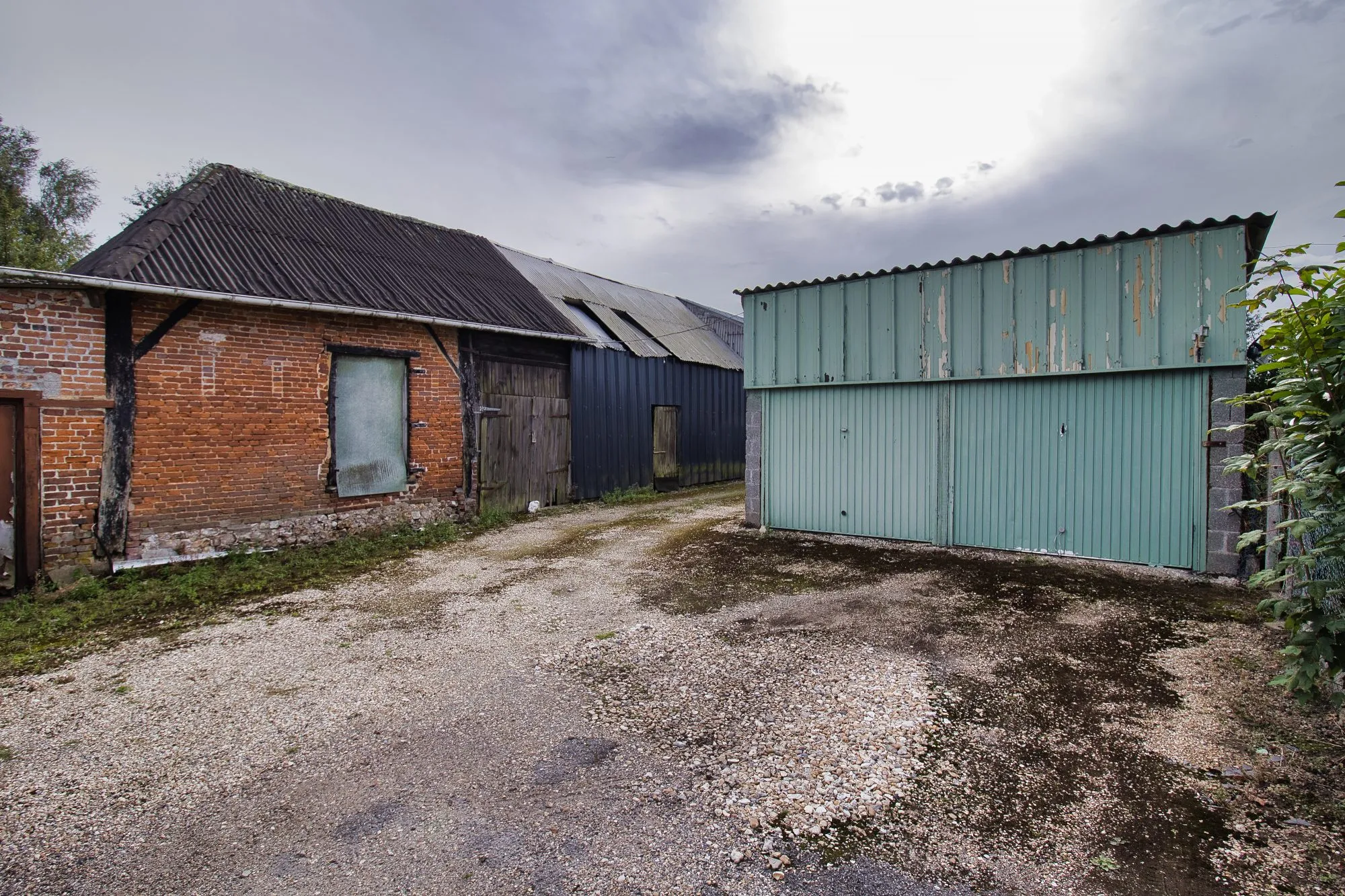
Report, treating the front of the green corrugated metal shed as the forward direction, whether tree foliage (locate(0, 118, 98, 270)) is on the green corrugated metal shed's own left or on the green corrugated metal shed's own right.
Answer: on the green corrugated metal shed's own right

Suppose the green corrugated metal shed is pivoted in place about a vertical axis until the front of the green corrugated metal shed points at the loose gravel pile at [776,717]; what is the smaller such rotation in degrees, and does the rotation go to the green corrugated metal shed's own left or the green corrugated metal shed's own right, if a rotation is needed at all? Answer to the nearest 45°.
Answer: approximately 45° to the green corrugated metal shed's own left

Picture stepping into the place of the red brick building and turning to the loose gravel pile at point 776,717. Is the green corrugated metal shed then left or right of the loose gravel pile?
left

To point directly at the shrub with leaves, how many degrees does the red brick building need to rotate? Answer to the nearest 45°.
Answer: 0° — it already faces it

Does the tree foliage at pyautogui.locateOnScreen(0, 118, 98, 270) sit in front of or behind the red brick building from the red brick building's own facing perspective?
behind
